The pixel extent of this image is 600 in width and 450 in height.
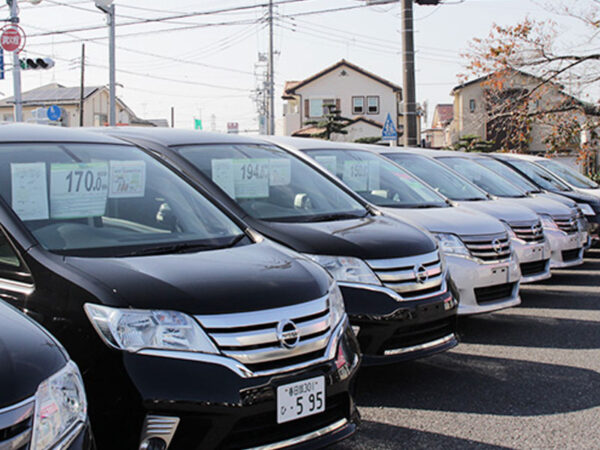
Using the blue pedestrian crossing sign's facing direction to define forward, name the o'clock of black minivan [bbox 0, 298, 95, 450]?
The black minivan is roughly at 12 o'clock from the blue pedestrian crossing sign.

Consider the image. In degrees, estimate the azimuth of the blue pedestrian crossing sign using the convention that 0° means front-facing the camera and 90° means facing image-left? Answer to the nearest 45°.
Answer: approximately 0°

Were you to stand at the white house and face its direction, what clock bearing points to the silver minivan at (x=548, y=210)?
The silver minivan is roughly at 12 o'clock from the white house.

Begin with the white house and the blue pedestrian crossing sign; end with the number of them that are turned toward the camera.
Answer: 2

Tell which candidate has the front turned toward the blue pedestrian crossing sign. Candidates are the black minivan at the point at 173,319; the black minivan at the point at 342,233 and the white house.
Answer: the white house

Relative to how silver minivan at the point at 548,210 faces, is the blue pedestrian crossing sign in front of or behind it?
behind

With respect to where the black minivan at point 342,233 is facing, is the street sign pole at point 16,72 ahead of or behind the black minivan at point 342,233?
behind

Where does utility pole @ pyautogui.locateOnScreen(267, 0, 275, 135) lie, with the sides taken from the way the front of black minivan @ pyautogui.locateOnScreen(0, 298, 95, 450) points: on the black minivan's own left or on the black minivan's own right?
on the black minivan's own left

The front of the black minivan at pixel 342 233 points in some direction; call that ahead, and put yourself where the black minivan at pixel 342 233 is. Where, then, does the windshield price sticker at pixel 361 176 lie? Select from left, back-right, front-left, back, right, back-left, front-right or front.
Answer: back-left

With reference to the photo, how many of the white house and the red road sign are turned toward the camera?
2

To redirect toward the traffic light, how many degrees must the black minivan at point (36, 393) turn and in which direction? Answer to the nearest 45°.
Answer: approximately 135° to its left
